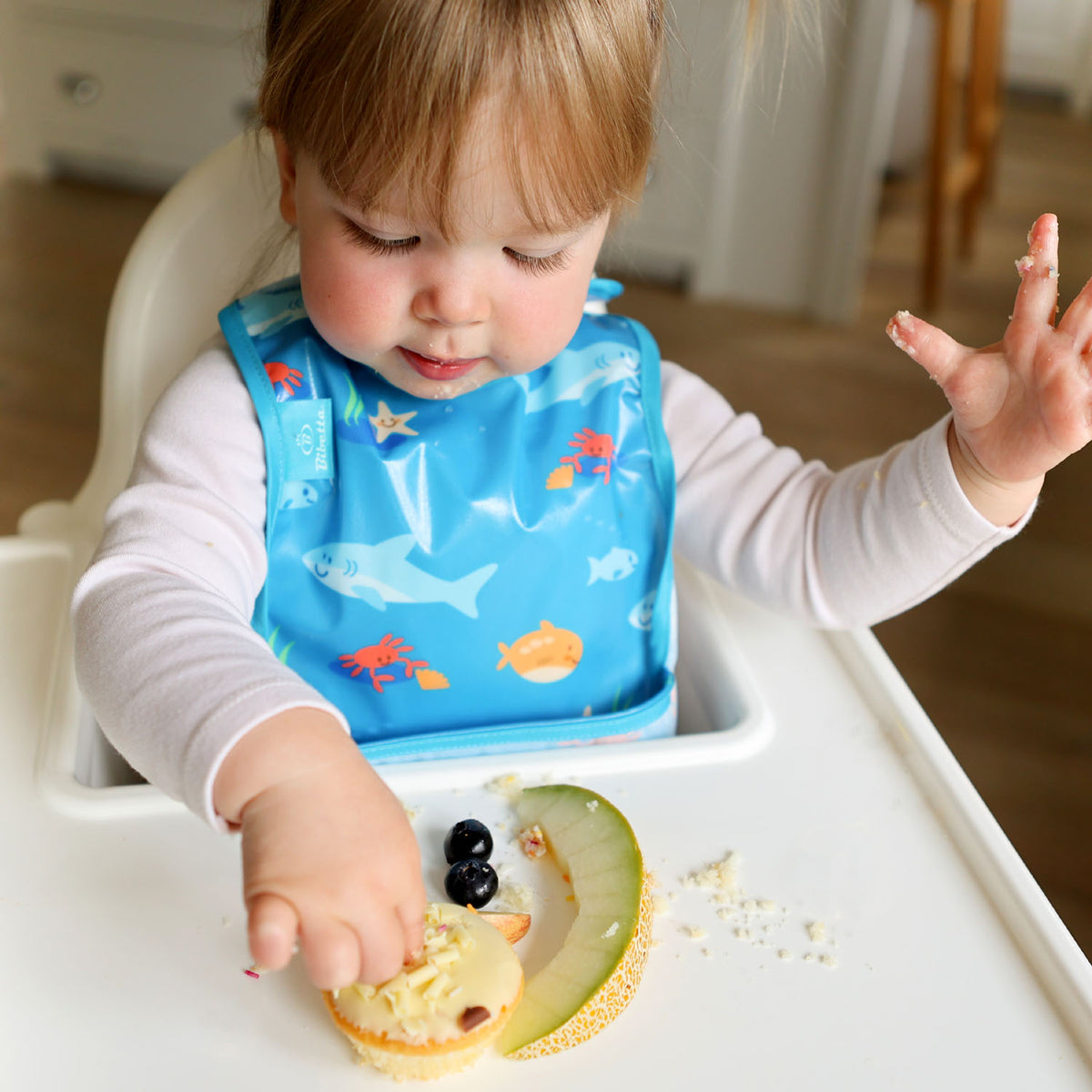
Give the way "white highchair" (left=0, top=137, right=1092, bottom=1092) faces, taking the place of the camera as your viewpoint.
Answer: facing the viewer

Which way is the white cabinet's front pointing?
toward the camera

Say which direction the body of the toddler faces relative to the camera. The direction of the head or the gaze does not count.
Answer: toward the camera

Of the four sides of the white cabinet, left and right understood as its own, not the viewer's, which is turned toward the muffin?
front

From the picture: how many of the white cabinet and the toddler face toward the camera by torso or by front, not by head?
2

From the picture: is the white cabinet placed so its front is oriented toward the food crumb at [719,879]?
yes

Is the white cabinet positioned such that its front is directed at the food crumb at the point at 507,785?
yes

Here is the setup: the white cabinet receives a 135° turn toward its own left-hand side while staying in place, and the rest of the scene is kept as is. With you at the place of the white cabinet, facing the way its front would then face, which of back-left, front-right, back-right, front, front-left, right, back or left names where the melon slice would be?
back-right

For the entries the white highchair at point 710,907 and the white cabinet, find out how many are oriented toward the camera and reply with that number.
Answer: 2
